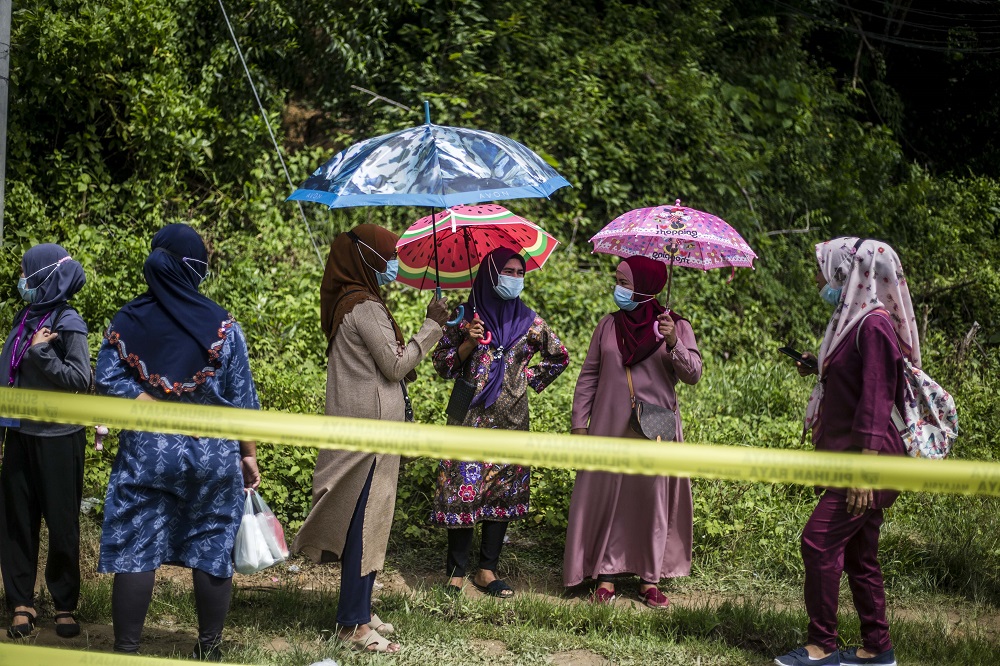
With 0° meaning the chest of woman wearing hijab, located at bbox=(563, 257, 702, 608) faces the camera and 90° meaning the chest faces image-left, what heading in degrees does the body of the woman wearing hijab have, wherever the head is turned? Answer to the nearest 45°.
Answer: approximately 0°

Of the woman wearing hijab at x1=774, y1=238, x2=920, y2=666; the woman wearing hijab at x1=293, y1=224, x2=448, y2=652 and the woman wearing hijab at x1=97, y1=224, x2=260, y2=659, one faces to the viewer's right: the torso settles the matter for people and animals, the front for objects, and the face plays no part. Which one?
the woman wearing hijab at x1=293, y1=224, x2=448, y2=652

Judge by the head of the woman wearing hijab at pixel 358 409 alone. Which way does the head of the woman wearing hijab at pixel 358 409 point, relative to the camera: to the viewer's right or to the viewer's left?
to the viewer's right

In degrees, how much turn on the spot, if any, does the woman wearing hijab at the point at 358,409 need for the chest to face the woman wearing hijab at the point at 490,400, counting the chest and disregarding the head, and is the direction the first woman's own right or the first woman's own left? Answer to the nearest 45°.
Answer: approximately 45° to the first woman's own left

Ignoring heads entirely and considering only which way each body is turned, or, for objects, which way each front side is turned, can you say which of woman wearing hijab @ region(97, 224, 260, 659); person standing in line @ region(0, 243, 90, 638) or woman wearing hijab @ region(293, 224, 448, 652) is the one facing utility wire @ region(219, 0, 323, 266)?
woman wearing hijab @ region(97, 224, 260, 659)

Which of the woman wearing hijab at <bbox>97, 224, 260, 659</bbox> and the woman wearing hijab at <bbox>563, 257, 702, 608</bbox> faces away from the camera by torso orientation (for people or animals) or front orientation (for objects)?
the woman wearing hijab at <bbox>97, 224, 260, 659</bbox>

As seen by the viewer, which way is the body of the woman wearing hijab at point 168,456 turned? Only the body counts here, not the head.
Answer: away from the camera

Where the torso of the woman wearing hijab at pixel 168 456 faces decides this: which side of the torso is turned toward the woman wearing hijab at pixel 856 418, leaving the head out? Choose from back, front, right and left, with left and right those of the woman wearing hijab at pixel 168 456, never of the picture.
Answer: right

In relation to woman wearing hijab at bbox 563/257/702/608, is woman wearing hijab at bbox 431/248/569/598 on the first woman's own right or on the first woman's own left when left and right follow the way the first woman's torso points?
on the first woman's own right

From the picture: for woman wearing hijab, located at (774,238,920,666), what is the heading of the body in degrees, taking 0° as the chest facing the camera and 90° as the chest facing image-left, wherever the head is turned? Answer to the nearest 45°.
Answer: approximately 90°
